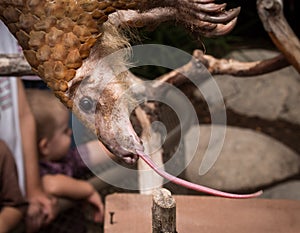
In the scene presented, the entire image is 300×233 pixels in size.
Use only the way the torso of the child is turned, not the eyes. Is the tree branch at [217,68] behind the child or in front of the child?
in front

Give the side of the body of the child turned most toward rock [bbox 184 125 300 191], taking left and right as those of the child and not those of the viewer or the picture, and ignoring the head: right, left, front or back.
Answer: front

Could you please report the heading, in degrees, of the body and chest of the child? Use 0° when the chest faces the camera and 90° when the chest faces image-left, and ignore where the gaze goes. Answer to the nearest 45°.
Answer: approximately 270°

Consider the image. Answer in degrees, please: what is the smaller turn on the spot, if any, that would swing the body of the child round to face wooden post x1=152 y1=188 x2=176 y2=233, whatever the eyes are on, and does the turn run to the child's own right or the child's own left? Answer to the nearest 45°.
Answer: approximately 90° to the child's own right

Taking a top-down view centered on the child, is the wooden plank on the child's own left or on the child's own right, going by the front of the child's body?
on the child's own right

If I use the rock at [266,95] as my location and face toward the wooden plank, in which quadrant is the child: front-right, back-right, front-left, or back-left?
front-right

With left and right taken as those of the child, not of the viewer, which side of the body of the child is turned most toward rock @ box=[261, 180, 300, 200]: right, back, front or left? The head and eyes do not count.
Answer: front
